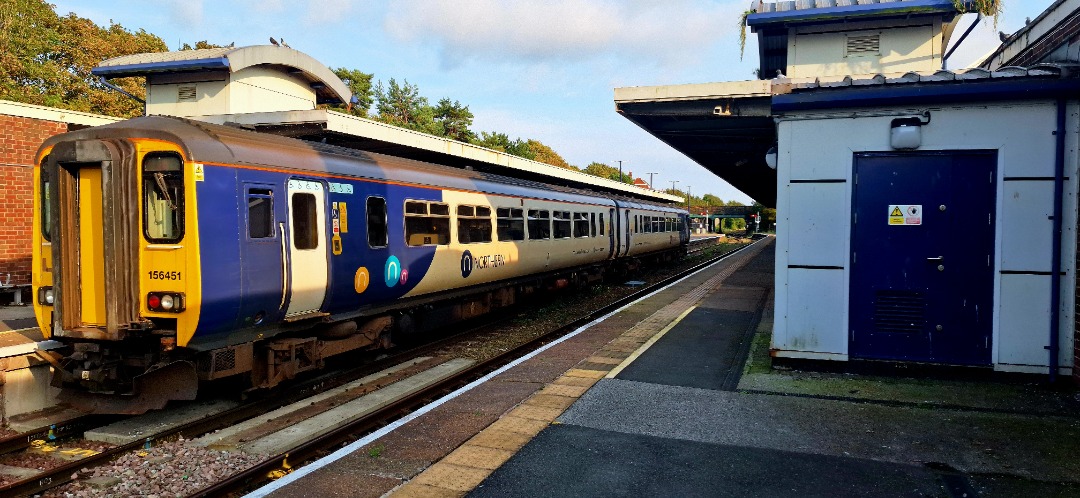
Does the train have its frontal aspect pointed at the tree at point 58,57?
no

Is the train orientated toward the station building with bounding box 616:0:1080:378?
no

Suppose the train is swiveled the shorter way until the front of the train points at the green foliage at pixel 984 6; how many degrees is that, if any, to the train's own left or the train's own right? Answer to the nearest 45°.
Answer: approximately 135° to the train's own left

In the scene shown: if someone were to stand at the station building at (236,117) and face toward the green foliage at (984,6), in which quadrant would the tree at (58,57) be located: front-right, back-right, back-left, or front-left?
back-left

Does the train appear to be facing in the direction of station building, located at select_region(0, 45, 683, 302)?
no
